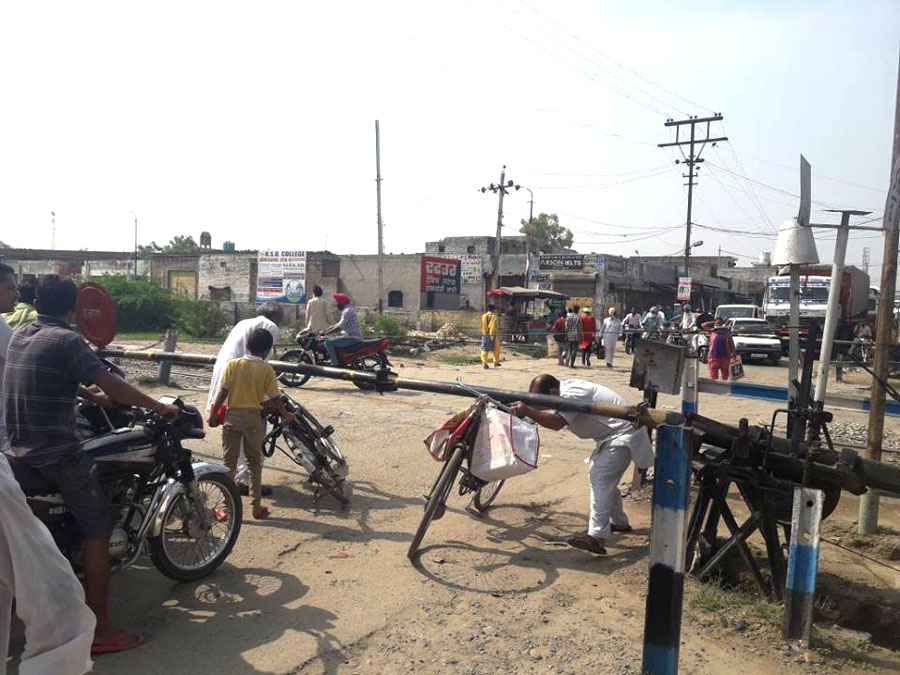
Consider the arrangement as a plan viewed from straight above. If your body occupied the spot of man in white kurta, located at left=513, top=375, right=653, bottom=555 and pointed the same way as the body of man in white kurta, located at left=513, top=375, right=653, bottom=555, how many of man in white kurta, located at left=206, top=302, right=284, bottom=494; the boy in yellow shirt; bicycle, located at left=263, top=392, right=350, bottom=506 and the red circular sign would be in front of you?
4

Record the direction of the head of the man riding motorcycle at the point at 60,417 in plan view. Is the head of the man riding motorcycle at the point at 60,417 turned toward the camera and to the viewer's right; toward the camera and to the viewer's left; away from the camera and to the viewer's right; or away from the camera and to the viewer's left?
away from the camera and to the viewer's right

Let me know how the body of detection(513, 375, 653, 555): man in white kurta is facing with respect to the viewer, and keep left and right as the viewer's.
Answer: facing to the left of the viewer

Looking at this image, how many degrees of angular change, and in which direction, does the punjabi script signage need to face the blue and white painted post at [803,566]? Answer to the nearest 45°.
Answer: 0° — it already faces it

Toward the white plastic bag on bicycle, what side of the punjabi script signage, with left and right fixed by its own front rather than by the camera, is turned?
front

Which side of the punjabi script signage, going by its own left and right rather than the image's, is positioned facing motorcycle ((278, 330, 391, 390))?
front

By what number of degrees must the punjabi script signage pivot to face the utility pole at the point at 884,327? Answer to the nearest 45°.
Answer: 0° — it already faces it

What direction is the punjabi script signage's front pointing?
toward the camera

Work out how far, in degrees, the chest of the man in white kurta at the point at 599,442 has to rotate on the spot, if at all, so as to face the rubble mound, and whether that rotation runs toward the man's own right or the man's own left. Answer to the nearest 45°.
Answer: approximately 90° to the man's own right

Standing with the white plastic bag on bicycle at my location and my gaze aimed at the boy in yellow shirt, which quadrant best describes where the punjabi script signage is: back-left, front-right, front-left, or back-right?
front-right

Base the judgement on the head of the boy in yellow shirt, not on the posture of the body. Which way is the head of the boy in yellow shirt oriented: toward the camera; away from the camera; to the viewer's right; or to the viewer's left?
away from the camera

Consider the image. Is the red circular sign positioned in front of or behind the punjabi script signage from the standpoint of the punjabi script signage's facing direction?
in front

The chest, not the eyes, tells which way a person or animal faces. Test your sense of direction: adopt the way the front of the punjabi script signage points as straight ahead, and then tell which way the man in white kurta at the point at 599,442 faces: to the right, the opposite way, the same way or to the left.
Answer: to the right
